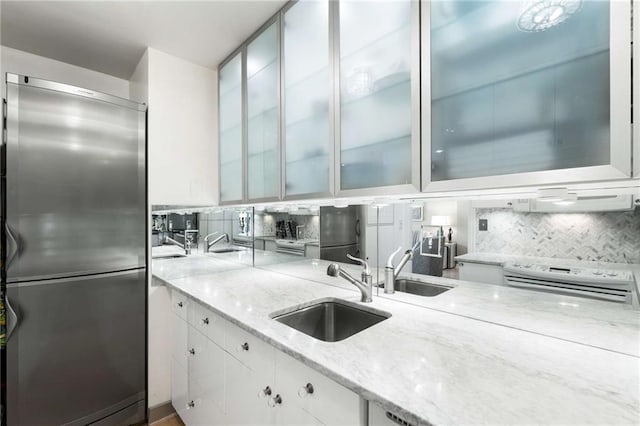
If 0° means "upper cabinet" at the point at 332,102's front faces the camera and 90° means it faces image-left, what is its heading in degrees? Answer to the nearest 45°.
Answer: approximately 45°

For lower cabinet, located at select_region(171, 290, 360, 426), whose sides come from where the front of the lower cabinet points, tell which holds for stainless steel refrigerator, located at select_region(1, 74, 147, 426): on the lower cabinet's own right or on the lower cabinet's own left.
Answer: on the lower cabinet's own right

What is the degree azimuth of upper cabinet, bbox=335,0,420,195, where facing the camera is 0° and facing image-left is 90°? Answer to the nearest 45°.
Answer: approximately 45°

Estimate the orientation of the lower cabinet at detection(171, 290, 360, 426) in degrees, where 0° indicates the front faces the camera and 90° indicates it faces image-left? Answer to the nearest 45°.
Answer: approximately 45°

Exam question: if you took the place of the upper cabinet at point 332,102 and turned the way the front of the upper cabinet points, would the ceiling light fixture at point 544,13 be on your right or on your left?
on your left
